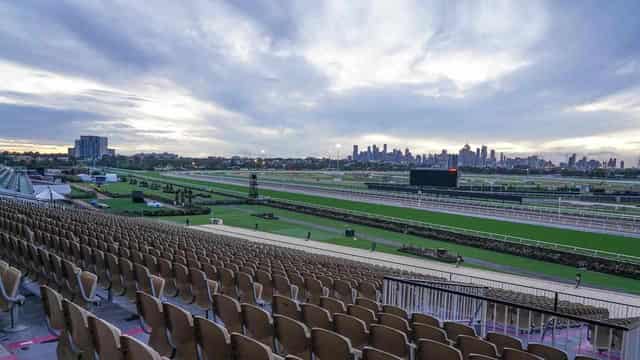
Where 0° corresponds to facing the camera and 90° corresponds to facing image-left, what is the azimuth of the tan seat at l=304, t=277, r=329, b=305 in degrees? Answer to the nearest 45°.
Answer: approximately 225°

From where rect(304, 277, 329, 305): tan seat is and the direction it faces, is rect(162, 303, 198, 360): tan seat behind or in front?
behind

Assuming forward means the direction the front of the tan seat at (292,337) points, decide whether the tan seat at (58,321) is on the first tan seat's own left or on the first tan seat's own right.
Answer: on the first tan seat's own left

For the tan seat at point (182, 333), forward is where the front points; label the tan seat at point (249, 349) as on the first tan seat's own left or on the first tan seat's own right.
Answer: on the first tan seat's own right

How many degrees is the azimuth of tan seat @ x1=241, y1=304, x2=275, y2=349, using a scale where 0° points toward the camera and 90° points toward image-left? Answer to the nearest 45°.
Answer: approximately 225°

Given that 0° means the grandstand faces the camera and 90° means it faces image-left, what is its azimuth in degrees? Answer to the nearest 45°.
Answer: approximately 225°

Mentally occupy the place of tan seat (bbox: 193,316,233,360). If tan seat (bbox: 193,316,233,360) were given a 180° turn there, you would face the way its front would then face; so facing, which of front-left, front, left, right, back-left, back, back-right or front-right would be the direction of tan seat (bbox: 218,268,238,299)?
back-right

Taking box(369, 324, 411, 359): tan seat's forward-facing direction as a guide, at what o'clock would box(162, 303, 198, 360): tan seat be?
box(162, 303, 198, 360): tan seat is roughly at 7 o'clock from box(369, 324, 411, 359): tan seat.

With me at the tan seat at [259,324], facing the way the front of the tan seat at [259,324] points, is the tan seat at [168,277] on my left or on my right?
on my left
